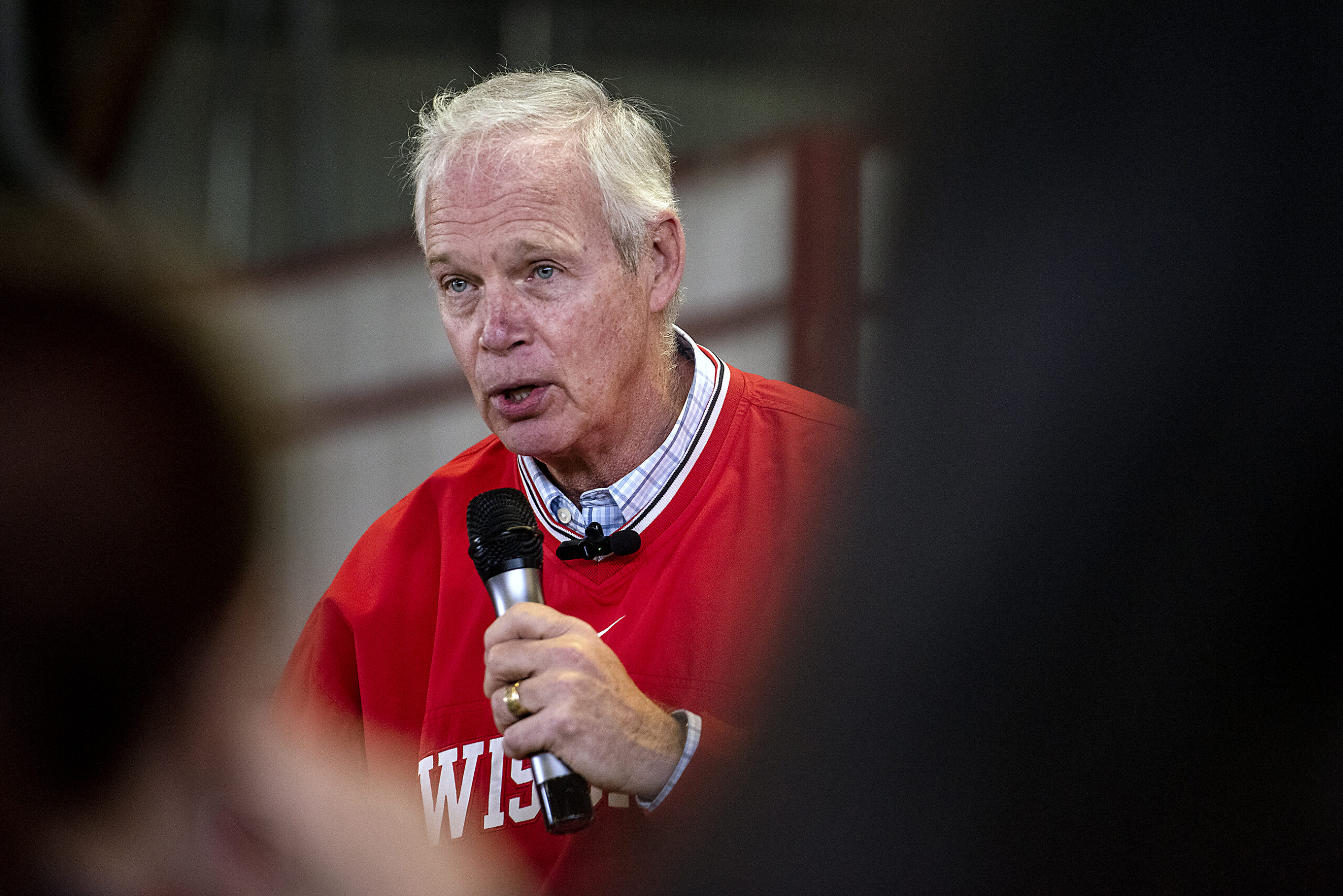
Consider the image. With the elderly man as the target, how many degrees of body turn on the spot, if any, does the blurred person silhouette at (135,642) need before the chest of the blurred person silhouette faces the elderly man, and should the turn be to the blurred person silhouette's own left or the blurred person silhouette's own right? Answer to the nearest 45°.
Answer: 0° — they already face them

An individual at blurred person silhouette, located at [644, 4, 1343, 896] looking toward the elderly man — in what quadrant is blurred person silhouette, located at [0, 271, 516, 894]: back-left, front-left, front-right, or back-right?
front-left

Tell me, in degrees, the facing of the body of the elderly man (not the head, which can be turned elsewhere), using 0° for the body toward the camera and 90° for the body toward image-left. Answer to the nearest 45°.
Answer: approximately 45°

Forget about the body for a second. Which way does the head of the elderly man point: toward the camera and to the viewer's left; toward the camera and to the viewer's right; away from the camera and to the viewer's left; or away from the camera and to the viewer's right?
toward the camera and to the viewer's left

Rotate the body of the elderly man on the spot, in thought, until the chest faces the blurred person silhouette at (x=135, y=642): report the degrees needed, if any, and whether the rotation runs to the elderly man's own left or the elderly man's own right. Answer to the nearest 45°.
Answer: approximately 45° to the elderly man's own left

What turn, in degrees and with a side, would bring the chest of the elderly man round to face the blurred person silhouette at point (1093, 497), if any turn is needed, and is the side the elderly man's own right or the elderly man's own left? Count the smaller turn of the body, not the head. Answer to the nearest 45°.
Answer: approximately 45° to the elderly man's own left

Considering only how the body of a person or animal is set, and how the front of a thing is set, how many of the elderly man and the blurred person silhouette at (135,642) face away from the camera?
1

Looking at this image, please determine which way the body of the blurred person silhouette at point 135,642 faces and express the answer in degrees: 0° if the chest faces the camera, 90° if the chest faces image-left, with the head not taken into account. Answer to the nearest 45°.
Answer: approximately 180°

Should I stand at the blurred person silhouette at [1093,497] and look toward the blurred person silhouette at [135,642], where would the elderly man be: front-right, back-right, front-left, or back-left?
front-right

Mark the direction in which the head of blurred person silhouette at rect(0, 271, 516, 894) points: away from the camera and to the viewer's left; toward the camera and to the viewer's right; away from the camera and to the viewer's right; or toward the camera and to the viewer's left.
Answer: away from the camera and to the viewer's right
